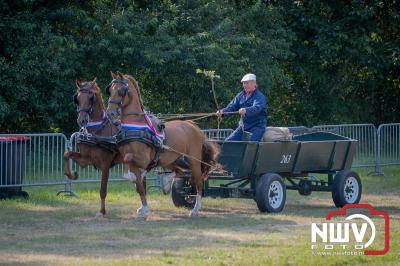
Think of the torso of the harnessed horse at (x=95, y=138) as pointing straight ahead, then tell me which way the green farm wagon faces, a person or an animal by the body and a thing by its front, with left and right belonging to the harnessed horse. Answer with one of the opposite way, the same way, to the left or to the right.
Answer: the same way

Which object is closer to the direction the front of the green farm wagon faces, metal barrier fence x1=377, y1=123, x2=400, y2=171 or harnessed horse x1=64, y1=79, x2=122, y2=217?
the harnessed horse

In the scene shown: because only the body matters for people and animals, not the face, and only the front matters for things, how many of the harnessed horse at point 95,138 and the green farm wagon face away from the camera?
0

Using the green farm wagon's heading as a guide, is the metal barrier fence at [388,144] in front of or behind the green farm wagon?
behind

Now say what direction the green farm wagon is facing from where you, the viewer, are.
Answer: facing the viewer and to the left of the viewer

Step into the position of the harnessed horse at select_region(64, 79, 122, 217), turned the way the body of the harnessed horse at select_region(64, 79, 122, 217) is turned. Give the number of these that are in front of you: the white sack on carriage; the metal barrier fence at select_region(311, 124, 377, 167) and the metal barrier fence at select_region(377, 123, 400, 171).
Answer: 0

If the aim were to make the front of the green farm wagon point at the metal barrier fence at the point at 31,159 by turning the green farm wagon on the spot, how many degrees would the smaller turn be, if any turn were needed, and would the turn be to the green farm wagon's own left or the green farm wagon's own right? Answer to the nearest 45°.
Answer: approximately 45° to the green farm wagon's own right

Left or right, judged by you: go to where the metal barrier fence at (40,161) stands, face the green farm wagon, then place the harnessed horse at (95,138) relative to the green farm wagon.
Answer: right

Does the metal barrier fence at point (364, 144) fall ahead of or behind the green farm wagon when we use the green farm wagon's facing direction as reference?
behind

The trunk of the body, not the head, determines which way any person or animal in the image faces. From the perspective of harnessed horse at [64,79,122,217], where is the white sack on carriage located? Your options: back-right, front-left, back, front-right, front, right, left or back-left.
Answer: back-left

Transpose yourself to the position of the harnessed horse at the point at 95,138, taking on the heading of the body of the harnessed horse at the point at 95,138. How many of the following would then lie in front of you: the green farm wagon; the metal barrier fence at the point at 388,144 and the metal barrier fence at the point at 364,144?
0

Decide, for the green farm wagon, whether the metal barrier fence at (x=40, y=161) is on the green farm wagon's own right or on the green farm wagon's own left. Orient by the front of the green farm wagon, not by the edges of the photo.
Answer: on the green farm wagon's own right

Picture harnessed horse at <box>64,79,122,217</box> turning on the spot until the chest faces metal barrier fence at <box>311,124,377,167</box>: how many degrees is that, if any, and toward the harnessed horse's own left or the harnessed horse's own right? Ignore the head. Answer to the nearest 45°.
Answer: approximately 180°

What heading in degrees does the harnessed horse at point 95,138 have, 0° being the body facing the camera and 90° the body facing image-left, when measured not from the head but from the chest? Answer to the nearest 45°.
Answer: approximately 45°

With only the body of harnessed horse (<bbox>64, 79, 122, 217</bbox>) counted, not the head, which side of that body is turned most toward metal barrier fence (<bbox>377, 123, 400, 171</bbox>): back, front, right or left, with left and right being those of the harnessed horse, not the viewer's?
back
